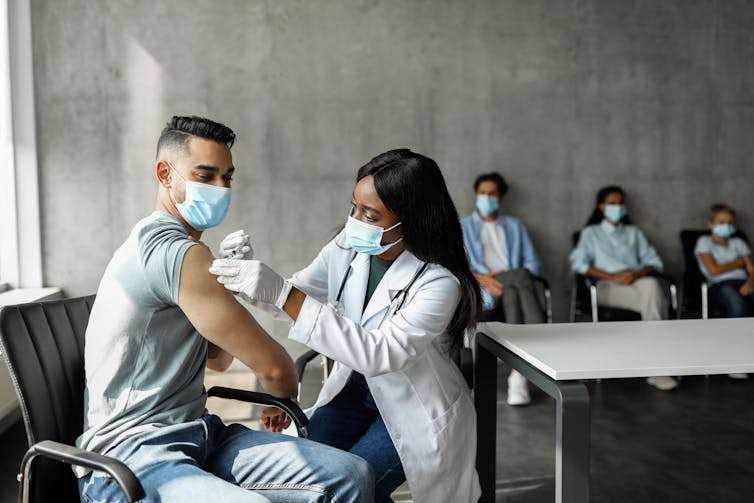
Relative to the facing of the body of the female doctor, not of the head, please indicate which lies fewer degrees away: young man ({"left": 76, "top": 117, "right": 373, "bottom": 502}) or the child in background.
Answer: the young man

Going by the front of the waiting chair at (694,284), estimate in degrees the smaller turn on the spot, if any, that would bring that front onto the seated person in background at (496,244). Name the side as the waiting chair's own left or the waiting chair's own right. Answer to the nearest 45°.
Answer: approximately 45° to the waiting chair's own right

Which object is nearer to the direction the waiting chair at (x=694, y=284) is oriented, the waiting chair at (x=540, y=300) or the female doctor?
the female doctor

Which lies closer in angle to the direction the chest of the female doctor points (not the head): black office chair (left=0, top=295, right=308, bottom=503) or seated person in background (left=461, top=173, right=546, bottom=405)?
the black office chair

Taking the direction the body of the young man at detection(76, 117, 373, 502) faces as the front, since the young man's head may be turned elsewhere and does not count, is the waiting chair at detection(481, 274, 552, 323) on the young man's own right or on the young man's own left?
on the young man's own left

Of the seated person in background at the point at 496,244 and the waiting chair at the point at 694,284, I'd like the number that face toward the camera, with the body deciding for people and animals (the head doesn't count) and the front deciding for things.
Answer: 2

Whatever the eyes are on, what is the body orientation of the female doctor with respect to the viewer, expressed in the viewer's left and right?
facing the viewer and to the left of the viewer

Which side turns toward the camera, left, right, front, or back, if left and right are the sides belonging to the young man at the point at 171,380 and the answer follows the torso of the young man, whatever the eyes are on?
right

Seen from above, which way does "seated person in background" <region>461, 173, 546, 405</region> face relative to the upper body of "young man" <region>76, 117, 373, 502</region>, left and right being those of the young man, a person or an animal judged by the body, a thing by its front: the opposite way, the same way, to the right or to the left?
to the right
